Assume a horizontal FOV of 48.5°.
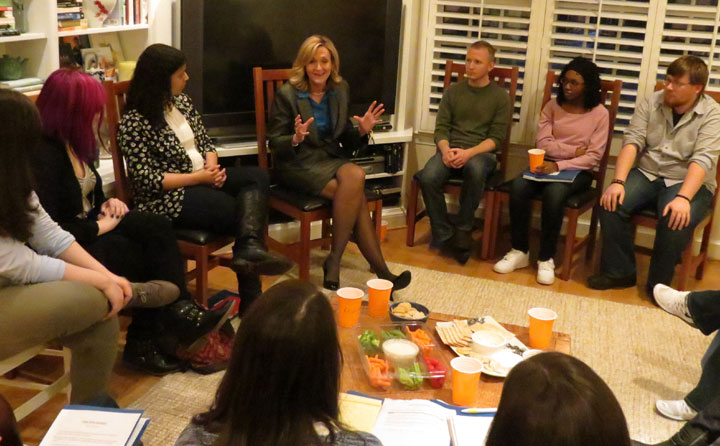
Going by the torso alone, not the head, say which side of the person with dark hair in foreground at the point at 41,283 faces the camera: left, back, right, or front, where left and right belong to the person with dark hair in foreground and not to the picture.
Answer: right

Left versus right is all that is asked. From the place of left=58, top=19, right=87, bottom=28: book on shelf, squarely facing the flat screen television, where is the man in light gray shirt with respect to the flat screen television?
right

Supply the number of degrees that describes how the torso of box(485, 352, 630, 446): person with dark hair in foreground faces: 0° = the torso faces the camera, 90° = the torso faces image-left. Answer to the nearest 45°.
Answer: approximately 180°

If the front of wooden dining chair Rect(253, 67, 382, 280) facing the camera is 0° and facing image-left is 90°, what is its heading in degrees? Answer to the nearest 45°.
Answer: approximately 315°

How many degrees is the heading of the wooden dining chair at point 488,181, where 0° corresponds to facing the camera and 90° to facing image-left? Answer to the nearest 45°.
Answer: approximately 45°

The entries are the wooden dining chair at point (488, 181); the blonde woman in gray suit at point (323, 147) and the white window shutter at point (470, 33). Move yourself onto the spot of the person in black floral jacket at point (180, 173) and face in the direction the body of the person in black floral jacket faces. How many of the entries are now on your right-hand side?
0

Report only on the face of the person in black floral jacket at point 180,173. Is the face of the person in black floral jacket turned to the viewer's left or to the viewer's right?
to the viewer's right

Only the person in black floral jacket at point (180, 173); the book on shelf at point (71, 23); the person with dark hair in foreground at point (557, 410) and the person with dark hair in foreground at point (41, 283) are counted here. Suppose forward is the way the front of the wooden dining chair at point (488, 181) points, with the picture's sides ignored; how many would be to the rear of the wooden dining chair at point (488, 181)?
0

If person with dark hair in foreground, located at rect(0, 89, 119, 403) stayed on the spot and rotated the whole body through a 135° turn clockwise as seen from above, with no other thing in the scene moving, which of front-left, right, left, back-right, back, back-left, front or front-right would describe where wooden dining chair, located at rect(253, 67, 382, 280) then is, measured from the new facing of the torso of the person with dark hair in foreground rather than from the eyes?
back

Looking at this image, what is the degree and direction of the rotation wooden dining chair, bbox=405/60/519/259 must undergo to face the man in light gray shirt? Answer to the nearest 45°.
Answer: approximately 90° to its left

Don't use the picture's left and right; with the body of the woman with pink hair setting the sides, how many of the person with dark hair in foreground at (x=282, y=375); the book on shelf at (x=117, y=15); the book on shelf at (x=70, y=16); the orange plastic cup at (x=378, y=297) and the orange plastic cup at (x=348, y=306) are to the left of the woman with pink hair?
2

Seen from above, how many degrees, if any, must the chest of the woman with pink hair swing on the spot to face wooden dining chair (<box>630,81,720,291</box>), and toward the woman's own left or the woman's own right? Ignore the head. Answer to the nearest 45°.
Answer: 0° — they already face it

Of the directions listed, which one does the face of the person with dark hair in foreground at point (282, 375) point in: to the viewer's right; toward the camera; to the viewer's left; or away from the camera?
away from the camera

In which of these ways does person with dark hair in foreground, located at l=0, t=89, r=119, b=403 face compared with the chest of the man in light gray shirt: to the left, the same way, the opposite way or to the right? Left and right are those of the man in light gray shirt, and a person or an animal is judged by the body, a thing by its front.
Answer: the opposite way

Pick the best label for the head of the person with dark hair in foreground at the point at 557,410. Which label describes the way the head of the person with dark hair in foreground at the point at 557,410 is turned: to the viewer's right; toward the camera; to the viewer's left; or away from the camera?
away from the camera

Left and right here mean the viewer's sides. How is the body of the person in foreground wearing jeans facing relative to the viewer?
facing to the left of the viewer

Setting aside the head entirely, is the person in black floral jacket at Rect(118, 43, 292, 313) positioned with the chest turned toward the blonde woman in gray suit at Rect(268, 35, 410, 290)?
no
